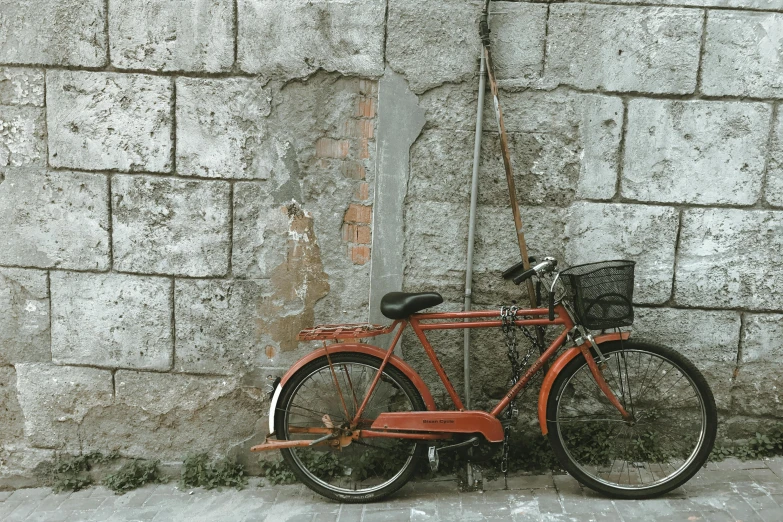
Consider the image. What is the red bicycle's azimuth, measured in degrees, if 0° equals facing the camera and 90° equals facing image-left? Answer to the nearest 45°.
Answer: approximately 270°
